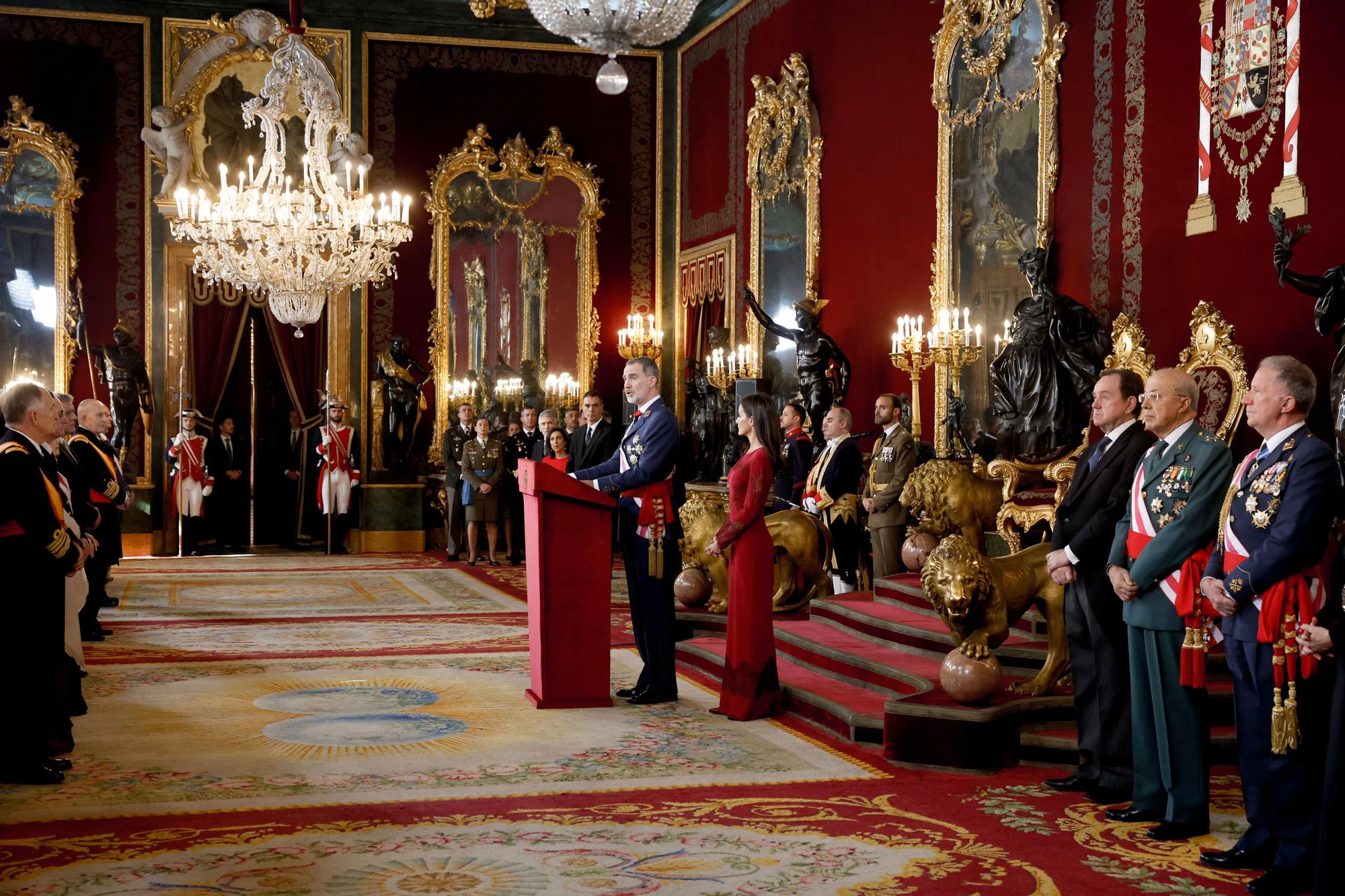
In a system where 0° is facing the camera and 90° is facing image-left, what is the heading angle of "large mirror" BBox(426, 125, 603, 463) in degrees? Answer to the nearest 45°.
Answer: approximately 0°

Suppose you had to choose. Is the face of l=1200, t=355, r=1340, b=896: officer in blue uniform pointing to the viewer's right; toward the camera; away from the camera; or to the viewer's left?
to the viewer's left

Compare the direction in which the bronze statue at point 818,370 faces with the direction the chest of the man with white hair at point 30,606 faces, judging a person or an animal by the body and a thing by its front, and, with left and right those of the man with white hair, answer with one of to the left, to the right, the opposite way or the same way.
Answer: the opposite way

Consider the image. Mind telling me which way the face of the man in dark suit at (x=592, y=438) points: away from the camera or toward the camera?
toward the camera

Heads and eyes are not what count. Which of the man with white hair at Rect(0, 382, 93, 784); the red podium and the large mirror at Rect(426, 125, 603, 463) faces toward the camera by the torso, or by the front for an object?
the large mirror

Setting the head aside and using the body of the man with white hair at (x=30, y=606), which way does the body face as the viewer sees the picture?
to the viewer's right

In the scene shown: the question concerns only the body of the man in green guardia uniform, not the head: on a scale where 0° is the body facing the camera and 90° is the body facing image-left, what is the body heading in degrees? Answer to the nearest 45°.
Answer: approximately 45°

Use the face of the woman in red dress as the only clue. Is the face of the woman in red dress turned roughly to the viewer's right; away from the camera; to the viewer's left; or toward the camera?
to the viewer's left

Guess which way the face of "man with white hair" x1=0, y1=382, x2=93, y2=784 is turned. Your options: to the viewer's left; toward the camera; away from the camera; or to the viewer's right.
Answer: to the viewer's right

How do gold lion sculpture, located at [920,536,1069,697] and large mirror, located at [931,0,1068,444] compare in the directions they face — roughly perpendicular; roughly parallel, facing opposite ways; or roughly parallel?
roughly parallel

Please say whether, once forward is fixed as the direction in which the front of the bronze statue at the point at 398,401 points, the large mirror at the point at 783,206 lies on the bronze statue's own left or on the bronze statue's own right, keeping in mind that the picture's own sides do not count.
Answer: on the bronze statue's own left

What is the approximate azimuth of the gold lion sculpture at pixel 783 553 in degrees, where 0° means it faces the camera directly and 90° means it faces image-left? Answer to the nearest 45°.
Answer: approximately 90°

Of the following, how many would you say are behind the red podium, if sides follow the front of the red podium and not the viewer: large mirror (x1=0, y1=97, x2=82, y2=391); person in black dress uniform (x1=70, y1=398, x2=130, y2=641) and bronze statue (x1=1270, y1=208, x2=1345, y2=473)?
1

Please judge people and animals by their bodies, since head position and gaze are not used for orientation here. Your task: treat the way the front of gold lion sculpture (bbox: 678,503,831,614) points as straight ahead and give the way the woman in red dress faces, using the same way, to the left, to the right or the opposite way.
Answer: the same way

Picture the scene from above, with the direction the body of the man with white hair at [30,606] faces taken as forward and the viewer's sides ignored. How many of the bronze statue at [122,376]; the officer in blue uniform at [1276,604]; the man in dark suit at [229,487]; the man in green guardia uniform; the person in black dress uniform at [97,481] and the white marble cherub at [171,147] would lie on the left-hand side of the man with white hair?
4

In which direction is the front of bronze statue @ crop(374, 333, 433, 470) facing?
toward the camera

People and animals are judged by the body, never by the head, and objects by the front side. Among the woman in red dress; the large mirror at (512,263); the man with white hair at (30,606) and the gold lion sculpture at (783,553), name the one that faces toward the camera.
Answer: the large mirror

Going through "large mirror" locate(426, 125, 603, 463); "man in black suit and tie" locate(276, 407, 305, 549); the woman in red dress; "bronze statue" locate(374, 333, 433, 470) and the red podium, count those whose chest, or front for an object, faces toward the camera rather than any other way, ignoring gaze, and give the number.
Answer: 3
